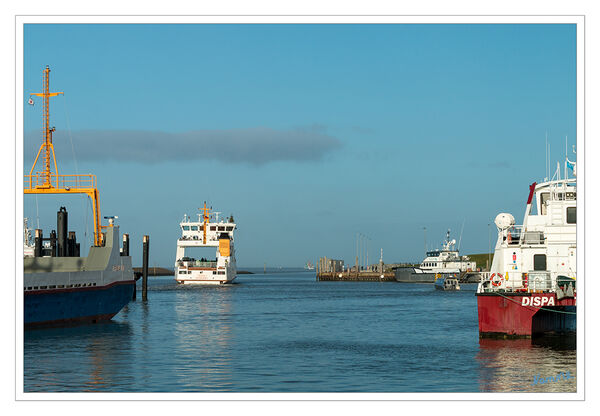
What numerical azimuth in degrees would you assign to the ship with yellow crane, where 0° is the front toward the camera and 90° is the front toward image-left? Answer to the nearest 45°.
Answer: approximately 270°

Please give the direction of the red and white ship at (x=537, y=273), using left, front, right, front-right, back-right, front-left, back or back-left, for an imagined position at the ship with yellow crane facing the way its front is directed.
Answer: front-right
